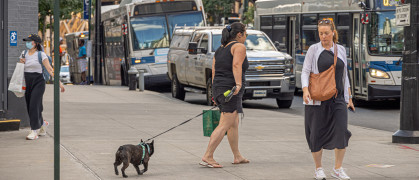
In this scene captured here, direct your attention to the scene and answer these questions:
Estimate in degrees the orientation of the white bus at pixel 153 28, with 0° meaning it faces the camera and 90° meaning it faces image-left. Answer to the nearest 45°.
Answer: approximately 315°

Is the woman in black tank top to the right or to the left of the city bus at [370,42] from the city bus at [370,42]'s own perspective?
on its right

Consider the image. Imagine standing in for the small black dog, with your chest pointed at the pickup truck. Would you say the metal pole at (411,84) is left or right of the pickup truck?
right

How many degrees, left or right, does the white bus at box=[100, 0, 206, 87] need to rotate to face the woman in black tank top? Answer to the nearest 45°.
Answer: approximately 45° to its right

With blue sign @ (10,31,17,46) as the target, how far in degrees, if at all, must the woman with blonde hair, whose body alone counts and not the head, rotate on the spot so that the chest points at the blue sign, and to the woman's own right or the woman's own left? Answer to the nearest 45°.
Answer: approximately 135° to the woman's own right
